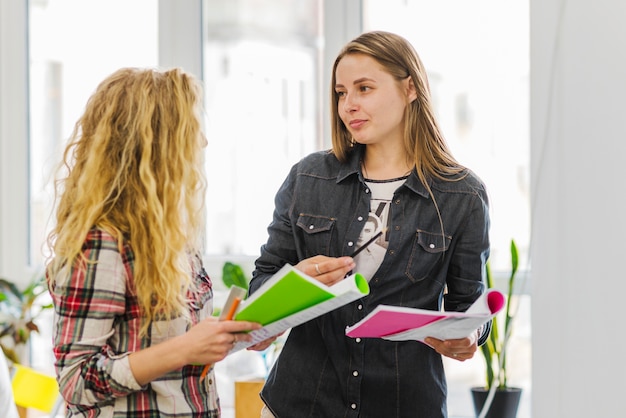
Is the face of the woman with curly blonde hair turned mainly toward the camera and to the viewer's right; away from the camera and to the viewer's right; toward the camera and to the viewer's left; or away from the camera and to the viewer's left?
away from the camera and to the viewer's right

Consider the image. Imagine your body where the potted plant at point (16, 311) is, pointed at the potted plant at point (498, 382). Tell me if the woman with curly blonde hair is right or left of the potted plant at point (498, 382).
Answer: right

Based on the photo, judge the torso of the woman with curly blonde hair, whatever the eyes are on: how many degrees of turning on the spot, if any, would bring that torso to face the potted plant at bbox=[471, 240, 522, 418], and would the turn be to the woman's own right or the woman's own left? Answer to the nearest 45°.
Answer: approximately 45° to the woman's own left

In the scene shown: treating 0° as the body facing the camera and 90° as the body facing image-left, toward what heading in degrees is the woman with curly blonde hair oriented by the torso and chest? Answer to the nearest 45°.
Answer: approximately 270°

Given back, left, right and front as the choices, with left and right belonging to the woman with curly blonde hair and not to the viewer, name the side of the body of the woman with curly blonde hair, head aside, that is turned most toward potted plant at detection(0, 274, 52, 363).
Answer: left

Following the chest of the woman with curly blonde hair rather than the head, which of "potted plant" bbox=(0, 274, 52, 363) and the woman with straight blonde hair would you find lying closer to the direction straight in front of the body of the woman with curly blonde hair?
the woman with straight blonde hair

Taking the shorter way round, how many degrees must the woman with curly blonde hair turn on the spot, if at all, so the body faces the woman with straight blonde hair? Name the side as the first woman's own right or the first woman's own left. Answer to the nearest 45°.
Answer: approximately 45° to the first woman's own left
